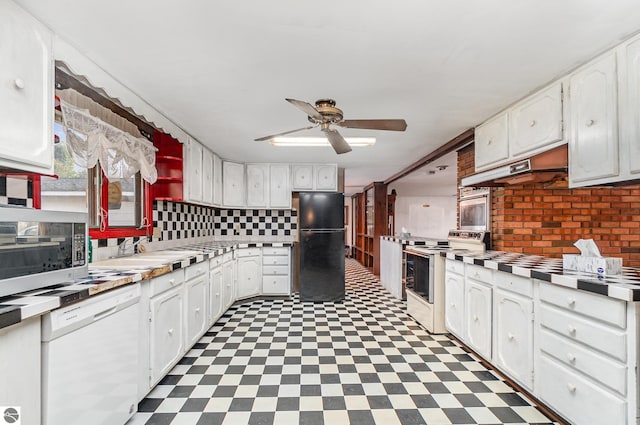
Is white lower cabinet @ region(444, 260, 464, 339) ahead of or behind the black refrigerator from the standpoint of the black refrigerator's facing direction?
ahead

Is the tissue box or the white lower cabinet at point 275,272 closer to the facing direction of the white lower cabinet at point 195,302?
the tissue box

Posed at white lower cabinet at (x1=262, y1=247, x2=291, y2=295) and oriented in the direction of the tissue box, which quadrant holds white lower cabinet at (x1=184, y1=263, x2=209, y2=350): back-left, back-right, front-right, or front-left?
front-right

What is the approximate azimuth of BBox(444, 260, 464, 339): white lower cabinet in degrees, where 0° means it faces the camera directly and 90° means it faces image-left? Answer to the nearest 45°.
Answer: approximately 45°

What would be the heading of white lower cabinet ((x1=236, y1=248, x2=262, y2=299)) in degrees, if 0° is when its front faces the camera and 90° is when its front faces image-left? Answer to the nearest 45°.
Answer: approximately 315°

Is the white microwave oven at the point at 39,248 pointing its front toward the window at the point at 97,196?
no

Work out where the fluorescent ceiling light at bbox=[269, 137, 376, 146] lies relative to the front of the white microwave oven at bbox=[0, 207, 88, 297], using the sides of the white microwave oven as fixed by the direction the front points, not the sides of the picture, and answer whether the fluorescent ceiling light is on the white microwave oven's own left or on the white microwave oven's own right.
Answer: on the white microwave oven's own left

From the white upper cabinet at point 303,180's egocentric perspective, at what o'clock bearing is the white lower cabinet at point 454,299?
The white lower cabinet is roughly at 11 o'clock from the white upper cabinet.

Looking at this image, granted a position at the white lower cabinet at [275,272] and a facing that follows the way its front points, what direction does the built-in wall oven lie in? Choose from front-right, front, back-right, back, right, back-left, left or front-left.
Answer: front-left

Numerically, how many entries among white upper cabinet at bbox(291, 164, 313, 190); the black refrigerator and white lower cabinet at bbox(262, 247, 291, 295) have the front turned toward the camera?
3

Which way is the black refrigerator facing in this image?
toward the camera

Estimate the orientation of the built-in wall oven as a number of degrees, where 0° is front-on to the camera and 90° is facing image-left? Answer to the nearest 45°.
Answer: approximately 45°

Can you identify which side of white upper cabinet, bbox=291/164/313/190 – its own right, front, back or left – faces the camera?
front

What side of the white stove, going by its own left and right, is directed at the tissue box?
left

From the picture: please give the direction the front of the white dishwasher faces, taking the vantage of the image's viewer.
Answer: facing the viewer and to the right of the viewer

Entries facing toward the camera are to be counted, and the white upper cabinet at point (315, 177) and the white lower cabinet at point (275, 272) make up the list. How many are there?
2
